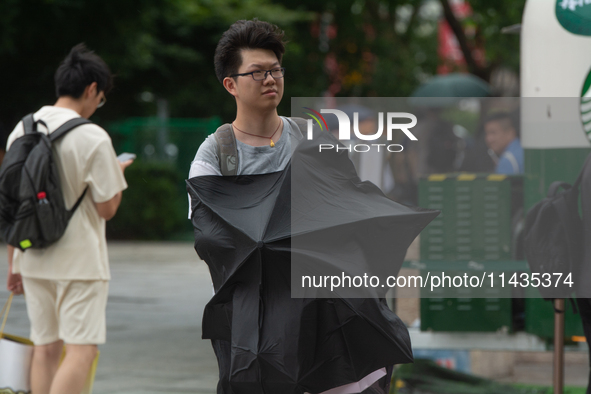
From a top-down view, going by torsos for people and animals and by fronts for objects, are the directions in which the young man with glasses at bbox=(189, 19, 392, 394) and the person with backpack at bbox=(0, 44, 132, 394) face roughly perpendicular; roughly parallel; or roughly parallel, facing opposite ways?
roughly perpendicular

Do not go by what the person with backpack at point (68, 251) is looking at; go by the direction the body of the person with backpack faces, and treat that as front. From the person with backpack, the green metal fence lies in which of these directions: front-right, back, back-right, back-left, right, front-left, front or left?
front-left

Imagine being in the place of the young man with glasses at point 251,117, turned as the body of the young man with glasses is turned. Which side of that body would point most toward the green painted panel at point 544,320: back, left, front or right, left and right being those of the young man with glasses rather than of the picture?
left

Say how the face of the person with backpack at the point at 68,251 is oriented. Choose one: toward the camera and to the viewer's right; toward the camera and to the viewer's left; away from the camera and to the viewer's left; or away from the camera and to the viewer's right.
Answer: away from the camera and to the viewer's right

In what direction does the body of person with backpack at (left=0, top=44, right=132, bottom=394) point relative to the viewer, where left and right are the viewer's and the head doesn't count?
facing away from the viewer and to the right of the viewer

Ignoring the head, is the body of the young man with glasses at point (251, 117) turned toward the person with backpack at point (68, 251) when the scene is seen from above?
no

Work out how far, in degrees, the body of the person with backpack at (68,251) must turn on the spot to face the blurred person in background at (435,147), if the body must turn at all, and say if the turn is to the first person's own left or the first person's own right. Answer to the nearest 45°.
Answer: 0° — they already face them

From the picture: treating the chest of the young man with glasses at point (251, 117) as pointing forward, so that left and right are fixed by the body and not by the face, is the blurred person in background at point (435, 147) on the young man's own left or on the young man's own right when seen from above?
on the young man's own left

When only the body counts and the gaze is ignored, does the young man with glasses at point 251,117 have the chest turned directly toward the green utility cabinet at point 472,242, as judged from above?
no

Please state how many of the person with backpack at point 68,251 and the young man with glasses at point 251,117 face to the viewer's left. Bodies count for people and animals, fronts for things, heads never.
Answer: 0

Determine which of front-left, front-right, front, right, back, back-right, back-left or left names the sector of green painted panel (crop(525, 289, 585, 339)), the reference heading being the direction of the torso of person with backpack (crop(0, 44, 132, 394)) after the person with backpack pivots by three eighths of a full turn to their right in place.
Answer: left

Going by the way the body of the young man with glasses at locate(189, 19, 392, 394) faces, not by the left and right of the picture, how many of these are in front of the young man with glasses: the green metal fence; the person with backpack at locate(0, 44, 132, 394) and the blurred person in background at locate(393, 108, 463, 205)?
0

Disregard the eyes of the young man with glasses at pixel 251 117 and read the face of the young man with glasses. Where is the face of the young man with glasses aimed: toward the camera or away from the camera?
toward the camera

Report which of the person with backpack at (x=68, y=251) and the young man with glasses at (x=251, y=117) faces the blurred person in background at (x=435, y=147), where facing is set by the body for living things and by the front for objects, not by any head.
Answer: the person with backpack
